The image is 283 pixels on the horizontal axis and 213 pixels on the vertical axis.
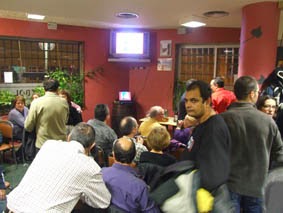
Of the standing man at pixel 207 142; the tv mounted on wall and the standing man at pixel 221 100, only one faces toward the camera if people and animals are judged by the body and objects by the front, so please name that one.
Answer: the tv mounted on wall

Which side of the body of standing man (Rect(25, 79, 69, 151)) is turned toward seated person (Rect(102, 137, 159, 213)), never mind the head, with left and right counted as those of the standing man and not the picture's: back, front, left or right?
back

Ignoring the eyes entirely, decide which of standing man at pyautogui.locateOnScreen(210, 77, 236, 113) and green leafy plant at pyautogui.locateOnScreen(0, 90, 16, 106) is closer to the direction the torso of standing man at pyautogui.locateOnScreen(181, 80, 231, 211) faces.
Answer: the green leafy plant

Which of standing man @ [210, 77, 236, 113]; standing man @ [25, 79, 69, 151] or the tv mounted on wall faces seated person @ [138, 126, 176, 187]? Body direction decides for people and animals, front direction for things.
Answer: the tv mounted on wall

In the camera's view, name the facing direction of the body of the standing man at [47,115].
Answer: away from the camera

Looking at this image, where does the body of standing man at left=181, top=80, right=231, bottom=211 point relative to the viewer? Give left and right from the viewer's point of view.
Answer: facing to the left of the viewer

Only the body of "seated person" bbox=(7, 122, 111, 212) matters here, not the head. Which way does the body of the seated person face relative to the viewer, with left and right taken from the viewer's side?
facing away from the viewer and to the right of the viewer

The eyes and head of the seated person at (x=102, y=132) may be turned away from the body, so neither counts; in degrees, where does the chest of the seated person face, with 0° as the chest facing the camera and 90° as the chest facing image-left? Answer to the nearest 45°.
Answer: approximately 225°

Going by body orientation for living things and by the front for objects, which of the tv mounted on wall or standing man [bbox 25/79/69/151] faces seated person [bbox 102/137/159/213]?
the tv mounted on wall

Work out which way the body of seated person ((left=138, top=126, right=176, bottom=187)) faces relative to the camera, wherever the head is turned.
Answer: away from the camera

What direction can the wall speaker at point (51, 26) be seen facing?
toward the camera

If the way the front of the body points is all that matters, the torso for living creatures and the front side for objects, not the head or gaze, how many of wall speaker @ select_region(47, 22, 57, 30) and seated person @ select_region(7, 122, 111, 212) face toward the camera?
1

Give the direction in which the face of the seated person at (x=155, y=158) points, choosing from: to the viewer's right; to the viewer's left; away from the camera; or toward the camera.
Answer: away from the camera

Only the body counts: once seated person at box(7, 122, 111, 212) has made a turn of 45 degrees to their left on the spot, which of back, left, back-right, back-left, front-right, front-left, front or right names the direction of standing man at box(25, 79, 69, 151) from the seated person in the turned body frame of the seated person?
front

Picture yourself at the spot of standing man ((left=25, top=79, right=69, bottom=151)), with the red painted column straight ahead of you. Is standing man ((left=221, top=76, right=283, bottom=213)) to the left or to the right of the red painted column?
right
